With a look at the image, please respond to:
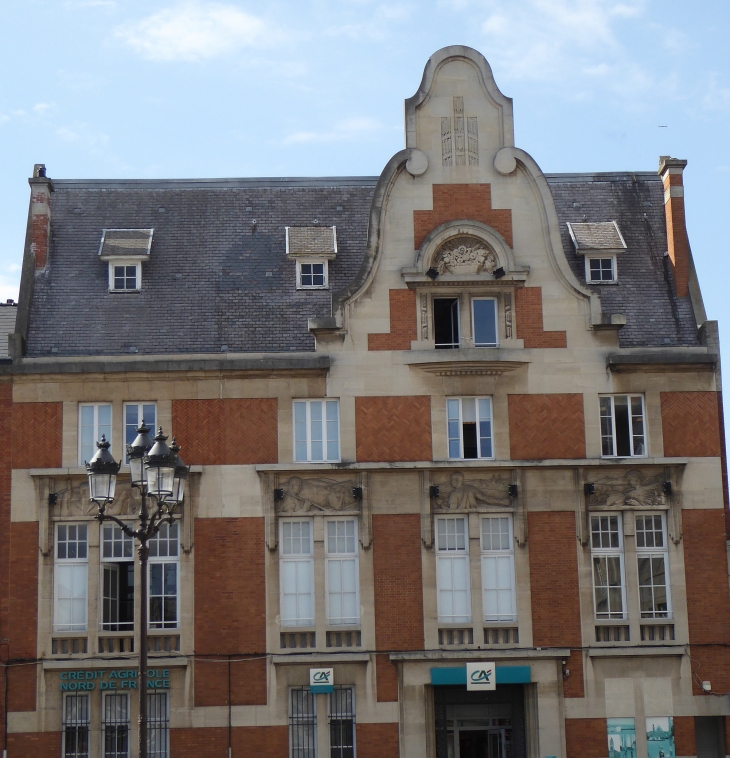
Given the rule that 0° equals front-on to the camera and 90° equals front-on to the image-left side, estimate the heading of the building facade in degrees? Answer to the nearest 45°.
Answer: approximately 0°

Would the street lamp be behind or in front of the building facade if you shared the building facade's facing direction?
in front
